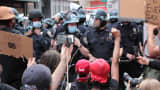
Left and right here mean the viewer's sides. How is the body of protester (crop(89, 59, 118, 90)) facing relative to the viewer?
facing away from the viewer

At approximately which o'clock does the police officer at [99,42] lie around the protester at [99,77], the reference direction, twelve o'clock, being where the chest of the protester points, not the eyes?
The police officer is roughly at 12 o'clock from the protester.

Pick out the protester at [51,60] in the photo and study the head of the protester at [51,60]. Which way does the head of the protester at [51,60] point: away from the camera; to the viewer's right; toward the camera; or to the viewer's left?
away from the camera

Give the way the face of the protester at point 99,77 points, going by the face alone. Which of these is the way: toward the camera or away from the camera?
away from the camera
